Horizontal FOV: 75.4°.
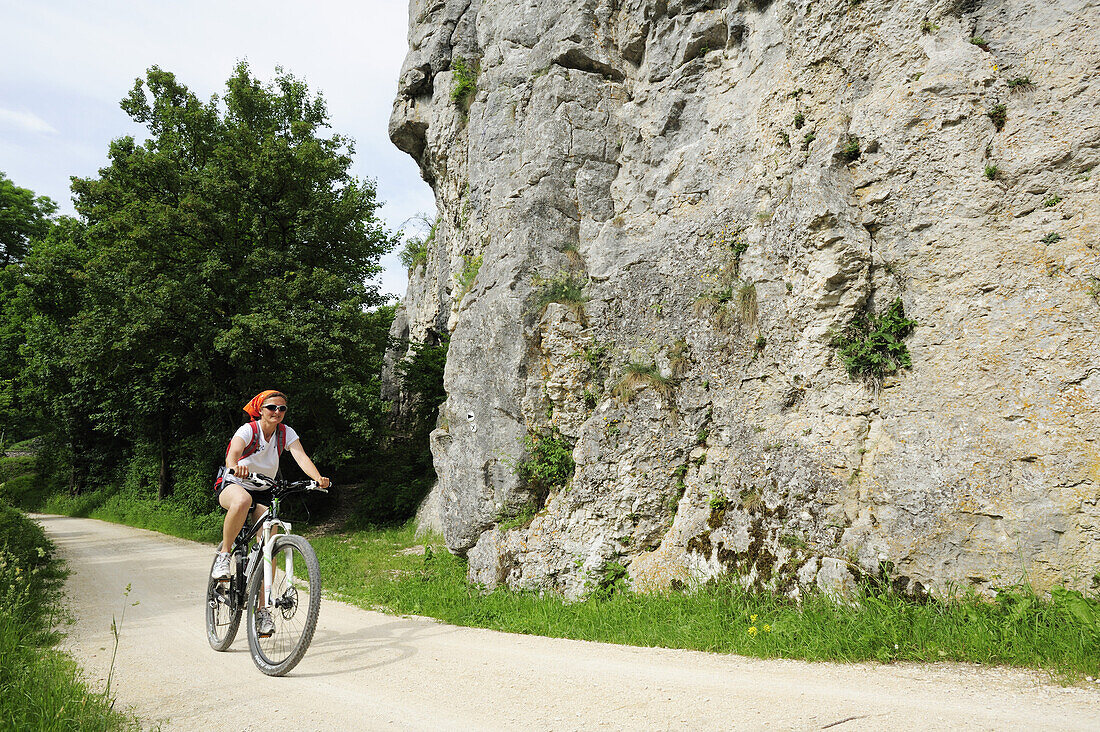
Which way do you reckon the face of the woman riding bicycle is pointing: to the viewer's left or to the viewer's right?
to the viewer's right

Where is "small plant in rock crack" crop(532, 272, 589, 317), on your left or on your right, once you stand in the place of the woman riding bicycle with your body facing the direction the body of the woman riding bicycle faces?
on your left

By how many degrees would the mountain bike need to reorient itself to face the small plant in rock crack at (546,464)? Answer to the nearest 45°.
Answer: approximately 90° to its left

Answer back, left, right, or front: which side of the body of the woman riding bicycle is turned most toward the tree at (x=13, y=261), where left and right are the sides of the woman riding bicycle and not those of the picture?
back
